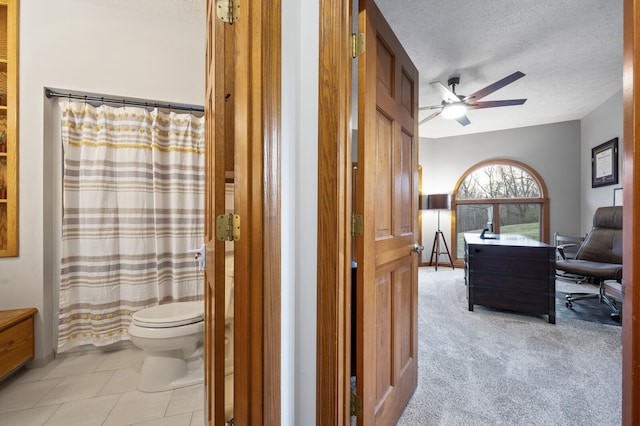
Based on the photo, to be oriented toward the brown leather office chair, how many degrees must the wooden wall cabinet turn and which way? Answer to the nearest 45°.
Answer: approximately 45° to its left

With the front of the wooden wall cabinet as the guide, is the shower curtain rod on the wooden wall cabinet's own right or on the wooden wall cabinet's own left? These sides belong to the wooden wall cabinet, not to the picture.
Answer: on the wooden wall cabinet's own left

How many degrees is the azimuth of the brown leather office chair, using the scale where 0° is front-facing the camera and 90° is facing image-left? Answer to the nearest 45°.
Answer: approximately 45°

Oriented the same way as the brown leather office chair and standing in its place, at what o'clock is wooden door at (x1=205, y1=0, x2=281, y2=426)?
The wooden door is roughly at 11 o'clock from the brown leather office chair.

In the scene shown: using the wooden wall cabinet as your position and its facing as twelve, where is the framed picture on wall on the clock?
The framed picture on wall is roughly at 10 o'clock from the wooden wall cabinet.

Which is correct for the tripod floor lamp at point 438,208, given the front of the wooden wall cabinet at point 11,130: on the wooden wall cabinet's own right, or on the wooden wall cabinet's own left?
on the wooden wall cabinet's own left

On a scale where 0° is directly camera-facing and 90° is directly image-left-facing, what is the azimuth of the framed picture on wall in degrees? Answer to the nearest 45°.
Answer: approximately 45°
